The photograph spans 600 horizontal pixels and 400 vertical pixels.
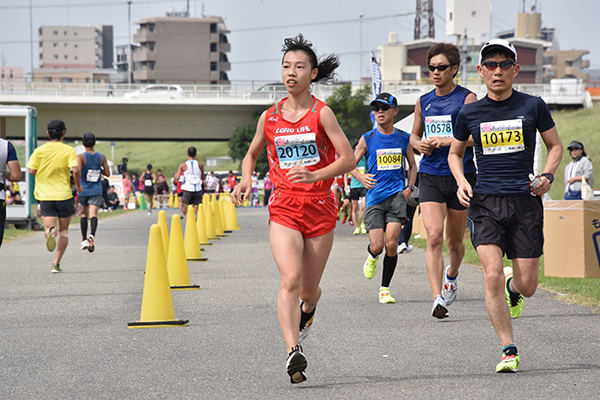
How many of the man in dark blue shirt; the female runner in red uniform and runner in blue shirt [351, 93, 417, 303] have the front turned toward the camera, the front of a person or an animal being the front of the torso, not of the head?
3

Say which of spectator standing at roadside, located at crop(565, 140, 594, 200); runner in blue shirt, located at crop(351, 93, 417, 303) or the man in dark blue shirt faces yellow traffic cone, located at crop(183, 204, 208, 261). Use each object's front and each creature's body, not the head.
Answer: the spectator standing at roadside

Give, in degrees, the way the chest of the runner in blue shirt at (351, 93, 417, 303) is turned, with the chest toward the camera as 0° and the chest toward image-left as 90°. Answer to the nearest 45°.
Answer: approximately 0°

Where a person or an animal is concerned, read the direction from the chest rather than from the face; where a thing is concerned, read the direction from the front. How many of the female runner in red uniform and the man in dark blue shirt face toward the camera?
2

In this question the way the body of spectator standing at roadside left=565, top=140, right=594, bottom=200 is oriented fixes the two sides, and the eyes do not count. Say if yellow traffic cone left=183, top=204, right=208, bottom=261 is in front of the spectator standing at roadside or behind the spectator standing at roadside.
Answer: in front

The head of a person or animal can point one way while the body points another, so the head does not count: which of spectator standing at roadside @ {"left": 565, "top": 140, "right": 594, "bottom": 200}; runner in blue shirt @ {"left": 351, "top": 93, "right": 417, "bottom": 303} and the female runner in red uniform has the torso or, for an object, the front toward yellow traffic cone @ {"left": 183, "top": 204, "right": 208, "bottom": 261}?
the spectator standing at roadside

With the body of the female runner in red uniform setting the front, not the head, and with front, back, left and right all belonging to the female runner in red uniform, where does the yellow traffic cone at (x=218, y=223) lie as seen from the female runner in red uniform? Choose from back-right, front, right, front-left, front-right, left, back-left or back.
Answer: back

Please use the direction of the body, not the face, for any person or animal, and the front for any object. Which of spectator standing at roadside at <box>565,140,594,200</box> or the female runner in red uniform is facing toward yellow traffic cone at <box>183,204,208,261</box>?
the spectator standing at roadside

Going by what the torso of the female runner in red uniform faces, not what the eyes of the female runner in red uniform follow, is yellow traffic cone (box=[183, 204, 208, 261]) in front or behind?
behind

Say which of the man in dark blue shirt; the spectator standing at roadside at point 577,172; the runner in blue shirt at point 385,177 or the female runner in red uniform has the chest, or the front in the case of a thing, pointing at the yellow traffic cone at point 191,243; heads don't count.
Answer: the spectator standing at roadside

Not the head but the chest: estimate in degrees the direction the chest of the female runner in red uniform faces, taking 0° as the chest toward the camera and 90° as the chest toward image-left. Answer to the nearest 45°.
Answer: approximately 0°

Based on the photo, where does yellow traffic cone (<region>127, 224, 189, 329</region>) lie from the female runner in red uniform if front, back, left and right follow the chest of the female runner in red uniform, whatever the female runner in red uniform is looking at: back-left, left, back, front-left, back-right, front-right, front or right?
back-right

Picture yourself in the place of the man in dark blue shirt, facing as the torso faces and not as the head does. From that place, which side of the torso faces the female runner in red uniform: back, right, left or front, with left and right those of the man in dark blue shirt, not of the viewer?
right
